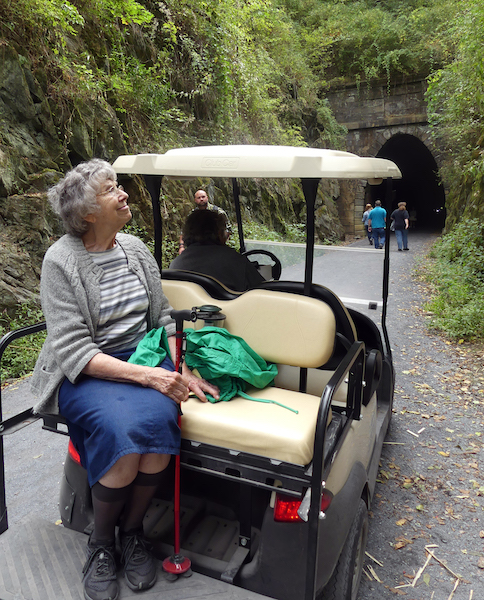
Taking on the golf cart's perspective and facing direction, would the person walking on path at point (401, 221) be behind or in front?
in front

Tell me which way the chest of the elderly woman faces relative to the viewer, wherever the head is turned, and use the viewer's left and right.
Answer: facing the viewer and to the right of the viewer

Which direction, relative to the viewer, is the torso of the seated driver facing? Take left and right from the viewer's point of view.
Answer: facing away from the viewer and to the right of the viewer

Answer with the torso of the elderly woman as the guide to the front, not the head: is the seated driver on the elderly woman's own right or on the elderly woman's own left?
on the elderly woman's own left

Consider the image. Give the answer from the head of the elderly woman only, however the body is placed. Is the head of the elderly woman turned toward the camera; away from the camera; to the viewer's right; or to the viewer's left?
to the viewer's right

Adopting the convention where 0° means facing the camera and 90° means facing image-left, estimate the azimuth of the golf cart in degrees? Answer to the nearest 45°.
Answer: approximately 225°
